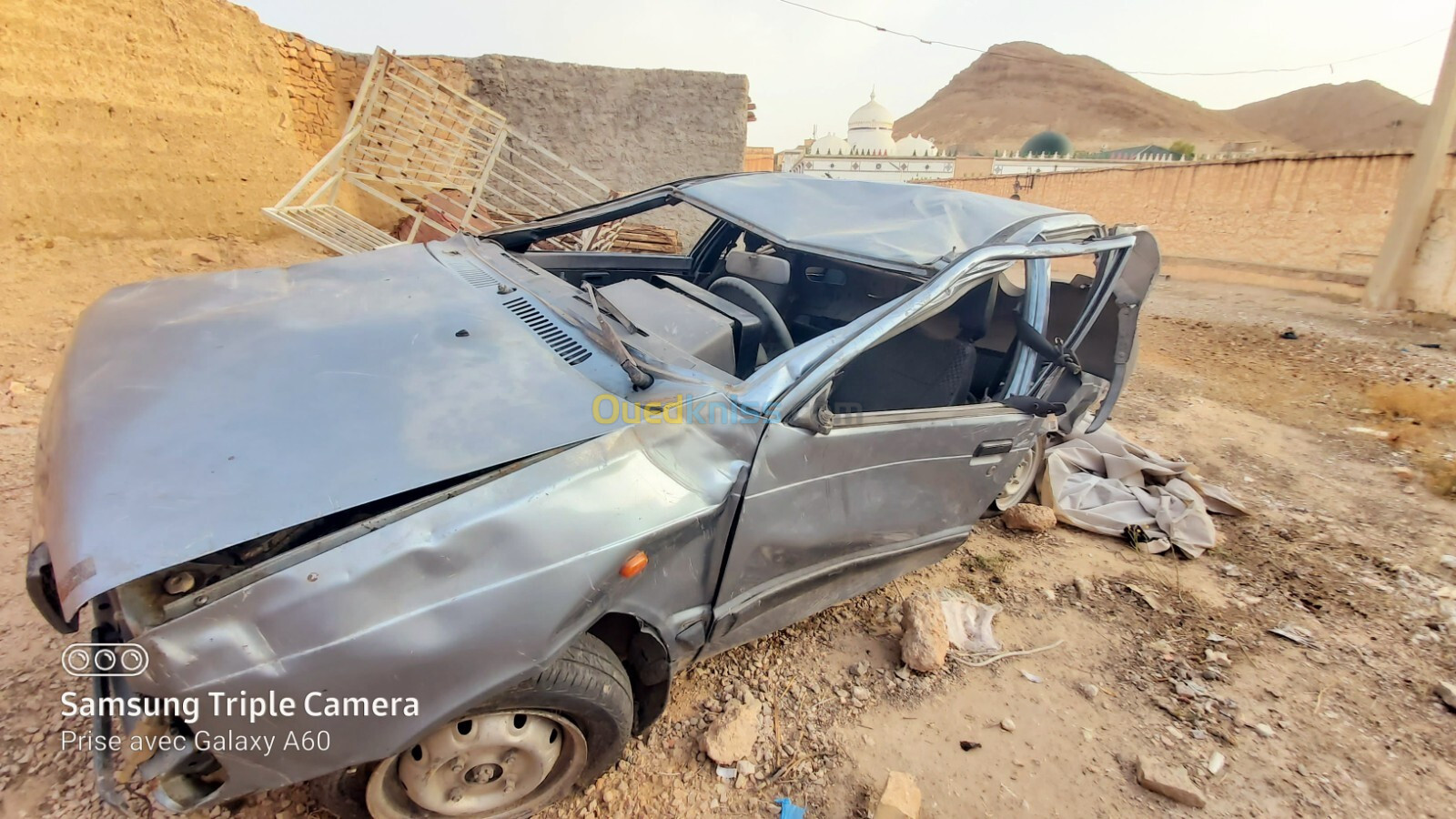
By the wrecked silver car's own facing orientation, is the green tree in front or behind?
behind

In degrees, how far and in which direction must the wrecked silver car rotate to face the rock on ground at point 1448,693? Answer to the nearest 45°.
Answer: approximately 135° to its left

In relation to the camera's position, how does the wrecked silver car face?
facing the viewer and to the left of the viewer

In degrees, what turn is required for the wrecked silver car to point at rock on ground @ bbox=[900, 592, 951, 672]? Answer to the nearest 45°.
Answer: approximately 135° to its left

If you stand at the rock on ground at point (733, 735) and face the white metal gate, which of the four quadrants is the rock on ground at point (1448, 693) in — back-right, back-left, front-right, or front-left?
back-right

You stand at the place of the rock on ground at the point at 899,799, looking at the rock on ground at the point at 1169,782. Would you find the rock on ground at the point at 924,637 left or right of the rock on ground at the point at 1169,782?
left

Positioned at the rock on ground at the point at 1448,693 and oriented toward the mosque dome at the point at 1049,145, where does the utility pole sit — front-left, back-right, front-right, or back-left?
front-right

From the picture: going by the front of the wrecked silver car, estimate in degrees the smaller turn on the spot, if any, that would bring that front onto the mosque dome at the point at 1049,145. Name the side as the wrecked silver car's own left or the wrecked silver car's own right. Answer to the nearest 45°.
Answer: approximately 180°

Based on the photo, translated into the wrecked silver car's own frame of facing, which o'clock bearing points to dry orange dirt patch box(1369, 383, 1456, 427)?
The dry orange dirt patch is roughly at 7 o'clock from the wrecked silver car.

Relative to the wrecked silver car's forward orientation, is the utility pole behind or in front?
behind
